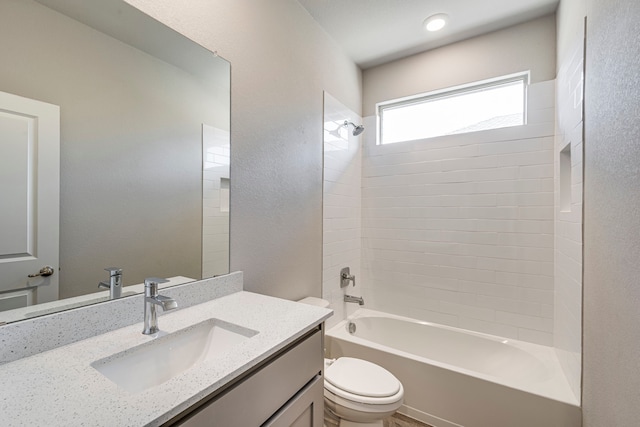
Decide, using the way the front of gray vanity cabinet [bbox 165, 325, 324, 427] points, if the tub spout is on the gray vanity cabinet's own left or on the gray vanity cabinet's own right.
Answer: on the gray vanity cabinet's own left

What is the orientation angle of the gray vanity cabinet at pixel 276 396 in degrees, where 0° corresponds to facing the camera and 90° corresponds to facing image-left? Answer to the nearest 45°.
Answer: approximately 315°

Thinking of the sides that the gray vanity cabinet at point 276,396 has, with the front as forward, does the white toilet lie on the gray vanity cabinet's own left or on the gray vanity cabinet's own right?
on the gray vanity cabinet's own left

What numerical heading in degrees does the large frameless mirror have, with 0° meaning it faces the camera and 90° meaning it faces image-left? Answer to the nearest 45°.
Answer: approximately 315°

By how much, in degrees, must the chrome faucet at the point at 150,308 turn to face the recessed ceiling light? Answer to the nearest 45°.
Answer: approximately 45° to its left

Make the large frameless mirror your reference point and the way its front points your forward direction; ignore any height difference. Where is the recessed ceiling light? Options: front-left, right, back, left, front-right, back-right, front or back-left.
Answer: front-left
